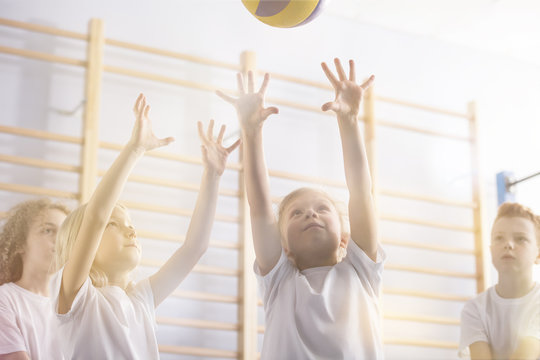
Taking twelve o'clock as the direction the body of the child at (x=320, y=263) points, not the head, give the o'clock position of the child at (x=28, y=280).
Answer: the child at (x=28, y=280) is roughly at 4 o'clock from the child at (x=320, y=263).

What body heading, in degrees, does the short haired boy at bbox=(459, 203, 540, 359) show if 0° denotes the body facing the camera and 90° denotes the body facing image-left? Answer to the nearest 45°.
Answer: approximately 0°

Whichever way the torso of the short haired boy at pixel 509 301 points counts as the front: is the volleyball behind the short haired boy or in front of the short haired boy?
in front

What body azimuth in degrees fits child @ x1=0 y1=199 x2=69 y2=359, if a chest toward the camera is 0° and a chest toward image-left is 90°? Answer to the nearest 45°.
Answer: approximately 315°

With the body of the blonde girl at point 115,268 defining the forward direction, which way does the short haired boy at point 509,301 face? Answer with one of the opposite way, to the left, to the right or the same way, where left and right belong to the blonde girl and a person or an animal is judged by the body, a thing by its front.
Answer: to the right

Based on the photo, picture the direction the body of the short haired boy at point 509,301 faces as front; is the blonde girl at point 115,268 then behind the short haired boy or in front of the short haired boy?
in front

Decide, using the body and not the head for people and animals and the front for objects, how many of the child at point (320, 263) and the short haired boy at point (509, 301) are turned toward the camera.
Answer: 2

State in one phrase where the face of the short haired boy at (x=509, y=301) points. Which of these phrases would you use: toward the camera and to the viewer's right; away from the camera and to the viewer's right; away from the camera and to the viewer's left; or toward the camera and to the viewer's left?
toward the camera and to the viewer's left
